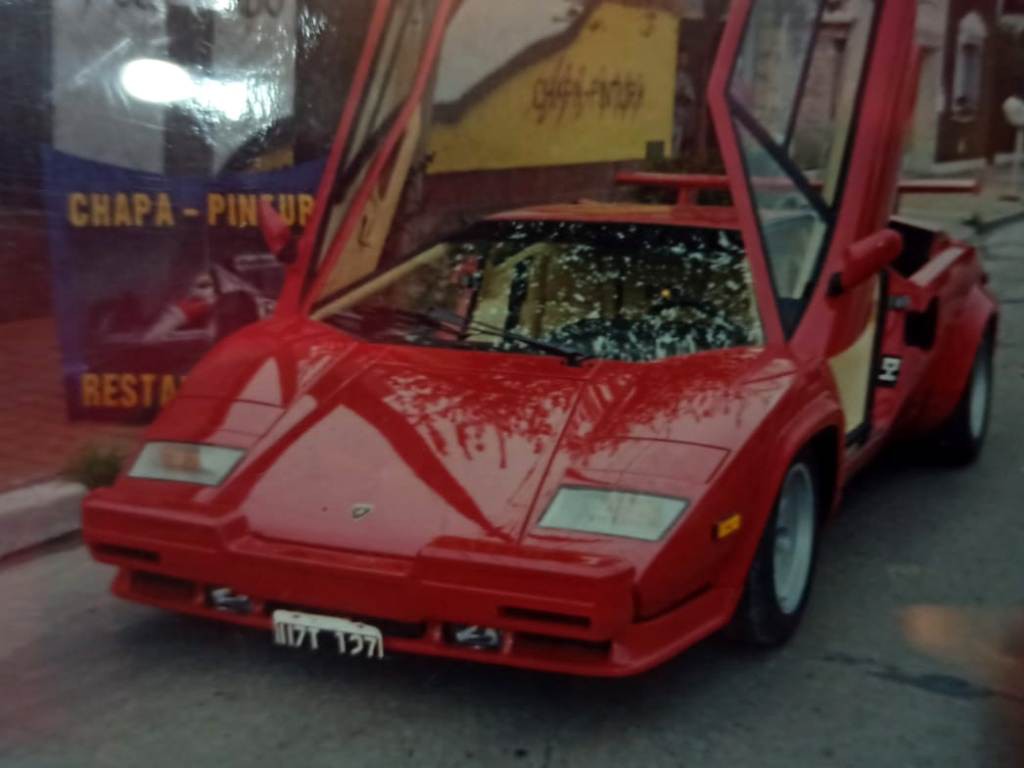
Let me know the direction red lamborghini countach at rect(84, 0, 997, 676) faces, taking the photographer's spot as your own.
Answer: facing the viewer and to the left of the viewer
